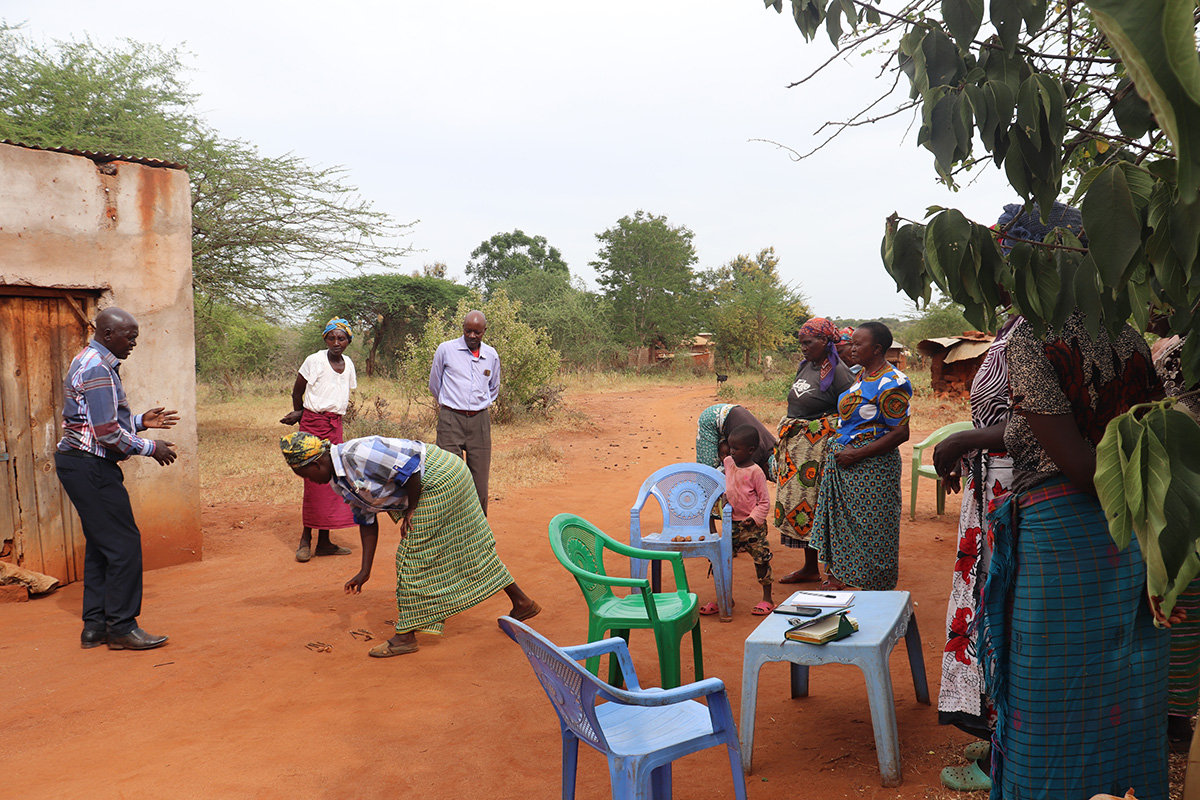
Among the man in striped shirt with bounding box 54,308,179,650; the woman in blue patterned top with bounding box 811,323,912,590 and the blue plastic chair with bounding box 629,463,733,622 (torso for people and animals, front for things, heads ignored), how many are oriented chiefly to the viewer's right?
1

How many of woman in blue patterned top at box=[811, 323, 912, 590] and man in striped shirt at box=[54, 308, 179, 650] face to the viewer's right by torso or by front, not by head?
1

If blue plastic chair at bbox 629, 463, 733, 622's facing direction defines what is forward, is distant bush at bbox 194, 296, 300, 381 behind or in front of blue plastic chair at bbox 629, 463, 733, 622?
behind

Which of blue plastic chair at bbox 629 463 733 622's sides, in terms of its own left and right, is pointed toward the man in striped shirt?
right

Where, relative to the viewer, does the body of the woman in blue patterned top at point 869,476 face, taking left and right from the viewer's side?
facing the viewer and to the left of the viewer

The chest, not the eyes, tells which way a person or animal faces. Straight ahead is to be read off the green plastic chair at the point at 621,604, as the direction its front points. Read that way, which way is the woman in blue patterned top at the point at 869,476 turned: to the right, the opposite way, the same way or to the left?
to the right

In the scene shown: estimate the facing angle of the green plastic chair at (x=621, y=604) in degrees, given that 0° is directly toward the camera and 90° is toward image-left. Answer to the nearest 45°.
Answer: approximately 315°

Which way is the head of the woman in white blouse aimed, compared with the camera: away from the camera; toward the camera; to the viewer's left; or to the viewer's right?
toward the camera

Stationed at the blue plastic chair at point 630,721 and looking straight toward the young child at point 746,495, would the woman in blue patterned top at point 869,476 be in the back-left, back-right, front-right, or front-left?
front-right

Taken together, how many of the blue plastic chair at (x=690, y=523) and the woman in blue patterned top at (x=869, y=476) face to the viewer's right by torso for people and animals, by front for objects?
0

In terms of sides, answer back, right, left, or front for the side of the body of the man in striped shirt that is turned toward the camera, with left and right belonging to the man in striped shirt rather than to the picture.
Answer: right

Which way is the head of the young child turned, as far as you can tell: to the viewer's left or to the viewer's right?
to the viewer's left

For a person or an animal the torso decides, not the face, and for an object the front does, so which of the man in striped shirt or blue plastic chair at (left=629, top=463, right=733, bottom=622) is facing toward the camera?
the blue plastic chair

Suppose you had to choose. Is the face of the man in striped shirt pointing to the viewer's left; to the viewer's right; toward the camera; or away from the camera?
to the viewer's right

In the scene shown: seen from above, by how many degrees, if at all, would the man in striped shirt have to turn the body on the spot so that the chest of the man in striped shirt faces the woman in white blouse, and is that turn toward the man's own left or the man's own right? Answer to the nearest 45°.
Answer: approximately 45° to the man's own left

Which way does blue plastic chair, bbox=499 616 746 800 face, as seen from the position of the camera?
facing away from the viewer and to the right of the viewer

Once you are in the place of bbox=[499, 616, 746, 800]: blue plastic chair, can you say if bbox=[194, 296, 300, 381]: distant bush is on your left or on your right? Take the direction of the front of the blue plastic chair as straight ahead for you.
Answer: on your left

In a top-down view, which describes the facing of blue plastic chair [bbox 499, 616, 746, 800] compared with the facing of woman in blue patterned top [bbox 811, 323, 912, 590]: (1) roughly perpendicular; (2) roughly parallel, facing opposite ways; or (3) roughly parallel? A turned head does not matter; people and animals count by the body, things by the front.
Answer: roughly parallel, facing opposite ways

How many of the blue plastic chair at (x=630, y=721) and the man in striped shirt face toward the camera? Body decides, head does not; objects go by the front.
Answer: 0

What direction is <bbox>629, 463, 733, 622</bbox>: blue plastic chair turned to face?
toward the camera

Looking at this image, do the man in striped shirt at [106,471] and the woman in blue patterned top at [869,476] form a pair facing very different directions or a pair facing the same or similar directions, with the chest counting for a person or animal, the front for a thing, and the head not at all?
very different directions

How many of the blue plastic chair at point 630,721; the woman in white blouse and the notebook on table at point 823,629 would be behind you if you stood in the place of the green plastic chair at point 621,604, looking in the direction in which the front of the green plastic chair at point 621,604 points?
1
